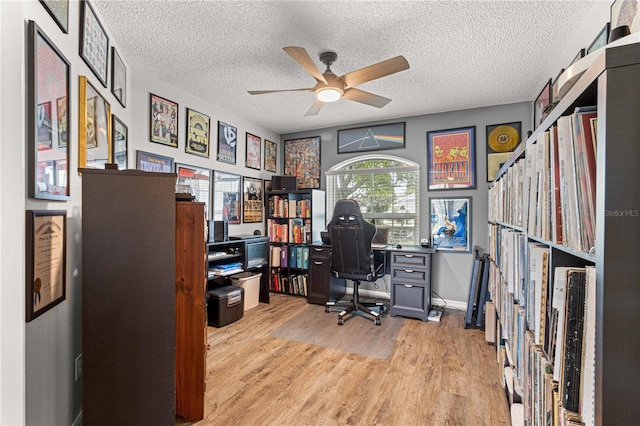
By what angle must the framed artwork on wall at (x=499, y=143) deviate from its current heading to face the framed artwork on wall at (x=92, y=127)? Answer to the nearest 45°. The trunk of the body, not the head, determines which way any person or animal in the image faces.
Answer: approximately 45° to its right

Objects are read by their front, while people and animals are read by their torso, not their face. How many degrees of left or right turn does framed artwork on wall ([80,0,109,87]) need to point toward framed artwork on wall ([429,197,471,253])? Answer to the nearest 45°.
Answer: approximately 45° to its left

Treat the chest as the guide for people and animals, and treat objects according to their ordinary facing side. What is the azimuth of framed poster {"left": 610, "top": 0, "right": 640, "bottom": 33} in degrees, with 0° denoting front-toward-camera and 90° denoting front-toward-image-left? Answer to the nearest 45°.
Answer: approximately 45°

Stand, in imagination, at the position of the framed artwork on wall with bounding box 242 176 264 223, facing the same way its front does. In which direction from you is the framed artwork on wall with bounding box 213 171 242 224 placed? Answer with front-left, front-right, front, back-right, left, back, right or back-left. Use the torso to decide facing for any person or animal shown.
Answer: right

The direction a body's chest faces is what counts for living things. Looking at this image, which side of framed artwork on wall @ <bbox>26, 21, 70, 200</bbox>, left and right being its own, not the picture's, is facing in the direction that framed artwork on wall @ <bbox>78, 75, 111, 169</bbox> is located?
left

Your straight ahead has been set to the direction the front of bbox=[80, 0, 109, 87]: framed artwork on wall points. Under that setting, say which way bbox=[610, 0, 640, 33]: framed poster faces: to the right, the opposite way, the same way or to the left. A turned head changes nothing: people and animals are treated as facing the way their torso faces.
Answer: the opposite way

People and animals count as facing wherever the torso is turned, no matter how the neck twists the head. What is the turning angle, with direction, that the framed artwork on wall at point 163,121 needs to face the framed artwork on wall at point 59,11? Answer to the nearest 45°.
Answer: approximately 45° to its right

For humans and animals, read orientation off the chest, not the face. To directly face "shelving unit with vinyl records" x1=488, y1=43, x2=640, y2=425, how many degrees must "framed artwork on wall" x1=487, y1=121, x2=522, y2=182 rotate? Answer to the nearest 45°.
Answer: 0° — it already faces it

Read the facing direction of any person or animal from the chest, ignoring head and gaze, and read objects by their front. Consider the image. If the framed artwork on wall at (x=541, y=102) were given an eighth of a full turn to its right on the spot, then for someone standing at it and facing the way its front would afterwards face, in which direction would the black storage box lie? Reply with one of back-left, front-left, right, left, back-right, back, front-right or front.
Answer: front-left
